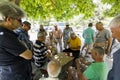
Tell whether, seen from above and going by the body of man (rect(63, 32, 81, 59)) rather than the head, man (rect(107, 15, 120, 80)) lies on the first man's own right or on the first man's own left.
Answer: on the first man's own left

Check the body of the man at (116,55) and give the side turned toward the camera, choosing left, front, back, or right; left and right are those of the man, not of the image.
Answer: left

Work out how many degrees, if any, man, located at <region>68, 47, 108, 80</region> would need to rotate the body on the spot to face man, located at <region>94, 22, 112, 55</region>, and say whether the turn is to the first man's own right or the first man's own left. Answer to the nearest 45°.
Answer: approximately 45° to the first man's own right

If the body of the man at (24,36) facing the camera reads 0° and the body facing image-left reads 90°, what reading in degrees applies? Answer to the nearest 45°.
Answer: approximately 270°

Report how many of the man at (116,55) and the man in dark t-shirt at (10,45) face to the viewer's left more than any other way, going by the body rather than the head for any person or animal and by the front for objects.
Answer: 1

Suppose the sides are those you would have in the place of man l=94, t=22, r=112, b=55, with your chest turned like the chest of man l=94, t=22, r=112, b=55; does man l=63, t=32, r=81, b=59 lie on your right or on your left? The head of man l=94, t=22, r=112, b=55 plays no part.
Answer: on your right

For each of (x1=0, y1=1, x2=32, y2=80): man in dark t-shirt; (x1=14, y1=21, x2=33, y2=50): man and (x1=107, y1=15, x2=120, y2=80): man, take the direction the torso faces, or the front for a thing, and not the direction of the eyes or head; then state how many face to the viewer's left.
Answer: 1

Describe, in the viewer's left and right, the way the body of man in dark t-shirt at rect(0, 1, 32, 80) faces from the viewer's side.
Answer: facing to the right of the viewer

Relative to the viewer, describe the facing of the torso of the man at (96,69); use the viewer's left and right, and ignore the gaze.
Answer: facing away from the viewer and to the left of the viewer

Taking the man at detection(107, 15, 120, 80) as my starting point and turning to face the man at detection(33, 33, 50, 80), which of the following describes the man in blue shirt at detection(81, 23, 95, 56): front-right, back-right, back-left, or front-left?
front-right

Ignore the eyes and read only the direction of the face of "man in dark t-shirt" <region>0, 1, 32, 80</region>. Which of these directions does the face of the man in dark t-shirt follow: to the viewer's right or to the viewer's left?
to the viewer's right

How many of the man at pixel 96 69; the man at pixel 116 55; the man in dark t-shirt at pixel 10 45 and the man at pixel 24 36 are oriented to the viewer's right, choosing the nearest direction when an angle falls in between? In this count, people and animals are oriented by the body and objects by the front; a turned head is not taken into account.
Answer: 2

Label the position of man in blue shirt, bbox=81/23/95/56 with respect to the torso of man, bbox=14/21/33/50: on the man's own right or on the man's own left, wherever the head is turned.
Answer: on the man's own left

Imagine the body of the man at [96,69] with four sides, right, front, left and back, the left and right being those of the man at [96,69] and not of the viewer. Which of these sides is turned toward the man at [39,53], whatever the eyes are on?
front

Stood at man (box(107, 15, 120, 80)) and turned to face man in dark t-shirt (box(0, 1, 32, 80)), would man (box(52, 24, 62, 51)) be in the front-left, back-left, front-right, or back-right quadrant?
front-right

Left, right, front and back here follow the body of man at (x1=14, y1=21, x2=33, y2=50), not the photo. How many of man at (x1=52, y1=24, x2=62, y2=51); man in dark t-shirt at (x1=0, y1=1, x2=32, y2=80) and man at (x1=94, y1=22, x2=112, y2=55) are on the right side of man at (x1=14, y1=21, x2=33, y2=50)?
1

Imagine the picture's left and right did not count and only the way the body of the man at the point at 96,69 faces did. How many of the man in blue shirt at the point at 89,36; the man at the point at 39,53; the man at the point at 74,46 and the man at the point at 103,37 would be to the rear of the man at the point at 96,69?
0
